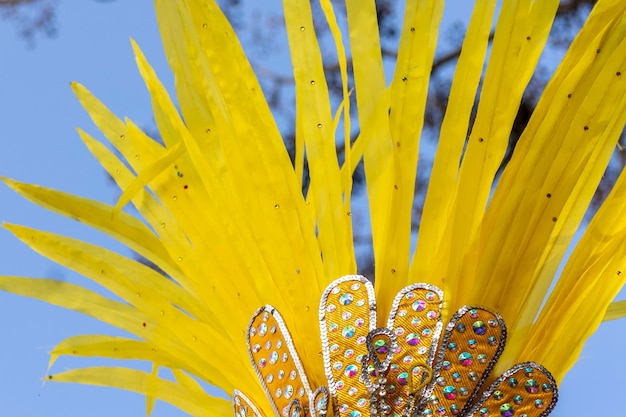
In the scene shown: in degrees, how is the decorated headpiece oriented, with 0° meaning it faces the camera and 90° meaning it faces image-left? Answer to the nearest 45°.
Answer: approximately 0°
